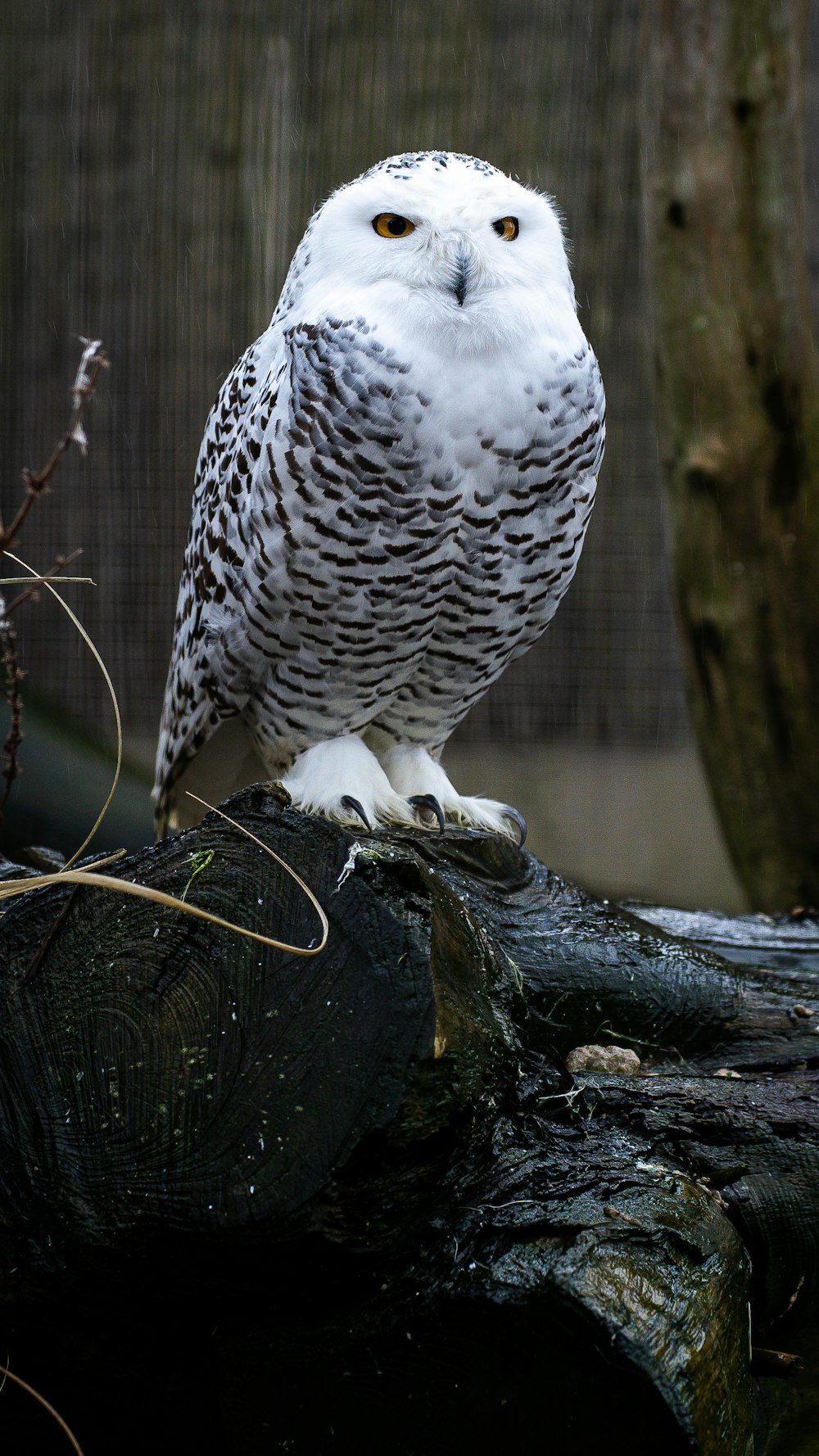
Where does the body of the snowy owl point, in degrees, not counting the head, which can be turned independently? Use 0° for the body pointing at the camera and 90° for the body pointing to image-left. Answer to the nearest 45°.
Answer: approximately 315°

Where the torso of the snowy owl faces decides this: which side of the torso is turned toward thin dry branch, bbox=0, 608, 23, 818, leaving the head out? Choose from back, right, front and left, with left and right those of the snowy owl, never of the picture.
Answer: right

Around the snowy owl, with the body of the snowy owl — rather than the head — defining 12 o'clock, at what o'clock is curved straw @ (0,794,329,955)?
The curved straw is roughly at 2 o'clock from the snowy owl.

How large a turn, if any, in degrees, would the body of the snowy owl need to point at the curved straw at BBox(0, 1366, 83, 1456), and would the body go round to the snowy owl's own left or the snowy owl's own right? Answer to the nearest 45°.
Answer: approximately 45° to the snowy owl's own right
